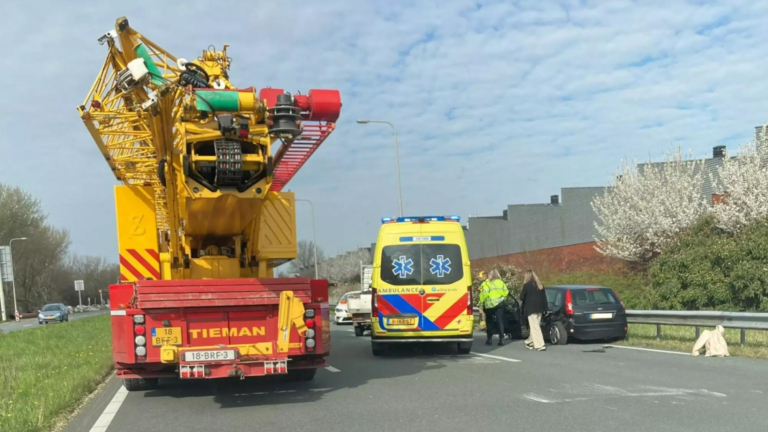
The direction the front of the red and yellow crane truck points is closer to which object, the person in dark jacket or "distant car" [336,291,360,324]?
the distant car

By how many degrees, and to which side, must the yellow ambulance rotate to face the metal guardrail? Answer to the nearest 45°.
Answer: approximately 90° to its right

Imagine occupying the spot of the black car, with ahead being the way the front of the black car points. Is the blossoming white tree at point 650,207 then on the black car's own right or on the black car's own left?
on the black car's own right

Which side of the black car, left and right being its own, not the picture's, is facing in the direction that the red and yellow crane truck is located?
left

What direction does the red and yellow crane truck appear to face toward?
away from the camera

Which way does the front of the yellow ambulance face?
away from the camera

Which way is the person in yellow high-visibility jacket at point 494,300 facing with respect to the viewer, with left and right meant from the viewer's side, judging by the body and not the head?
facing away from the viewer

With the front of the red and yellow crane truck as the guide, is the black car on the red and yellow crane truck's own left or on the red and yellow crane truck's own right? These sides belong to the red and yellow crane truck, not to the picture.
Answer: on the red and yellow crane truck's own right

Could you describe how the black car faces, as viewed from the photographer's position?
facing away from the viewer and to the left of the viewer

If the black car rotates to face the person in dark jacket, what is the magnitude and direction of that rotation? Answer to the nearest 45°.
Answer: approximately 90° to its left

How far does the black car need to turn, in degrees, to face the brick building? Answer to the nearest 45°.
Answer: approximately 45° to its right

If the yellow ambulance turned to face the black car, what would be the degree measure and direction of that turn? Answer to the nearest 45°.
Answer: approximately 45° to its right
